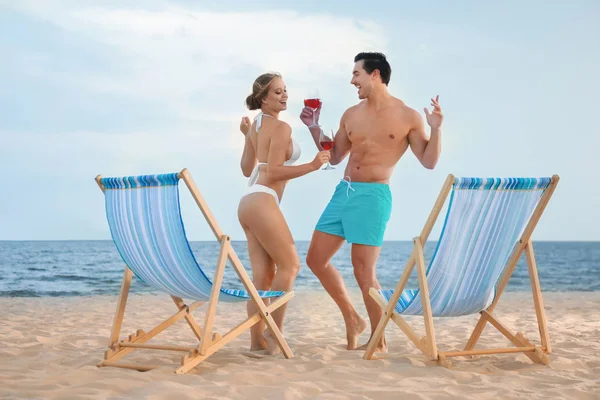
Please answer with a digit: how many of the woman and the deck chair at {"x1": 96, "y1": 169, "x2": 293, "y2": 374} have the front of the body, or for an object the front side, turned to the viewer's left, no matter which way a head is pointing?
0

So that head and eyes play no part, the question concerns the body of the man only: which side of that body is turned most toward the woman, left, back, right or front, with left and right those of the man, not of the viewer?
right

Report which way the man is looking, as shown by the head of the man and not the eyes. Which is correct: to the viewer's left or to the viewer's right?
to the viewer's left

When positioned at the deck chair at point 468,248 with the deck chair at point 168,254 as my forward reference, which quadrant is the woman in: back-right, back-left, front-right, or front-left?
front-right

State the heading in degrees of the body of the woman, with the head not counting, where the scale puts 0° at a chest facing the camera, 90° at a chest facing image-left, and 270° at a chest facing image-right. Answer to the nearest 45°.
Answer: approximately 225°

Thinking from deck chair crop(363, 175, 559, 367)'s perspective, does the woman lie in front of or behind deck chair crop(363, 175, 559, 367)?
in front

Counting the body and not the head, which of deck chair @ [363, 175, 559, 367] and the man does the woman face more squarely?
the man

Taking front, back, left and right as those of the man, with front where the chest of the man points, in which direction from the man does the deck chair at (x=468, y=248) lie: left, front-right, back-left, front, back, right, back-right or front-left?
left

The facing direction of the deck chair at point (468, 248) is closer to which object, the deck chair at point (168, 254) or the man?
the man

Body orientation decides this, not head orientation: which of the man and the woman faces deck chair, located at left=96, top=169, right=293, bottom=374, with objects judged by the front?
the man

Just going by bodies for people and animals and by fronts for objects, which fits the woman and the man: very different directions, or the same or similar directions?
very different directions

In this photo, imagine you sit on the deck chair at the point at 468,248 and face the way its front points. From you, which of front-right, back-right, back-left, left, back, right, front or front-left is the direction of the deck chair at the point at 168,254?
front-left

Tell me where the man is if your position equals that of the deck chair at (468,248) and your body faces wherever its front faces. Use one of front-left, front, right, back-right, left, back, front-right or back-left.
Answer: front
